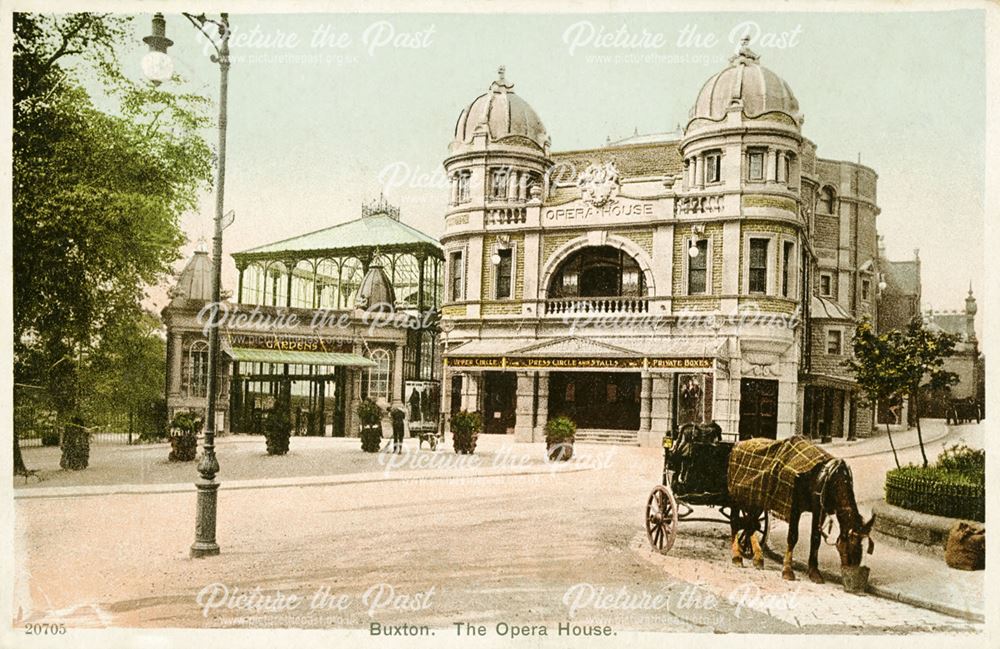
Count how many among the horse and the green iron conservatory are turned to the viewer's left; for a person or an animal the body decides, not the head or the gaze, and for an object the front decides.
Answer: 0

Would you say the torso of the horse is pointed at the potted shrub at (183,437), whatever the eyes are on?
no

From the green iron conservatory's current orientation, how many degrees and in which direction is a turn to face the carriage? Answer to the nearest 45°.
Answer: approximately 45° to its left

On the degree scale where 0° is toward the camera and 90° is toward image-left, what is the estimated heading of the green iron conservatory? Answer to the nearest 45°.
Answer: approximately 0°

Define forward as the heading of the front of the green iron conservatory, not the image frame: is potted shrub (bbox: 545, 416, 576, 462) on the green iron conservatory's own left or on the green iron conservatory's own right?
on the green iron conservatory's own left

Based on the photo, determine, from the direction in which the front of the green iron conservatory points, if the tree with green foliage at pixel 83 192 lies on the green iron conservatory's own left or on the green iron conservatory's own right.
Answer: on the green iron conservatory's own right

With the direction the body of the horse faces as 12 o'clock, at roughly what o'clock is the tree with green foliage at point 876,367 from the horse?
The tree with green foliage is roughly at 8 o'clock from the horse.

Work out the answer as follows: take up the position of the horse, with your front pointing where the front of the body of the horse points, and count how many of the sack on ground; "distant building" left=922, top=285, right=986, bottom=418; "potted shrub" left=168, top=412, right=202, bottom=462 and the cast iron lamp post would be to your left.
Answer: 2

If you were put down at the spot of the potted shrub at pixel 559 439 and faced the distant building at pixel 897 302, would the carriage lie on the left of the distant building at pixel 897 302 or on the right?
right

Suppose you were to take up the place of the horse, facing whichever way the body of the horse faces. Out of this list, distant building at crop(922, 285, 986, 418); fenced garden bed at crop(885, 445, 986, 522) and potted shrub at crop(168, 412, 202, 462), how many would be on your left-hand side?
2

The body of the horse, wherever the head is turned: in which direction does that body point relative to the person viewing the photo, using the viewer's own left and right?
facing the viewer and to the right of the viewer

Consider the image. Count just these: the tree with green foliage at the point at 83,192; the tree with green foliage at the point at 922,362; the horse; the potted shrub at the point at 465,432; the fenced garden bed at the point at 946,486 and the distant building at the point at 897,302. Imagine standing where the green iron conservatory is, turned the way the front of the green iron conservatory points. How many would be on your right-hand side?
1

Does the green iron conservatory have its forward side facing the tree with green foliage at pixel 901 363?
no

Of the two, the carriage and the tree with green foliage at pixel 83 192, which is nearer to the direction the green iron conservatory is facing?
the carriage

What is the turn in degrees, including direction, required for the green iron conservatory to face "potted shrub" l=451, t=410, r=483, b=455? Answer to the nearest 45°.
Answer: approximately 90° to its left

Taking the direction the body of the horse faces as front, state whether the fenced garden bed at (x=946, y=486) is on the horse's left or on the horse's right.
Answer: on the horse's left

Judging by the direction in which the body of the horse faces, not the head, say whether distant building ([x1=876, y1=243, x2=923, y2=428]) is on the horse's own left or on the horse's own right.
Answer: on the horse's own left
